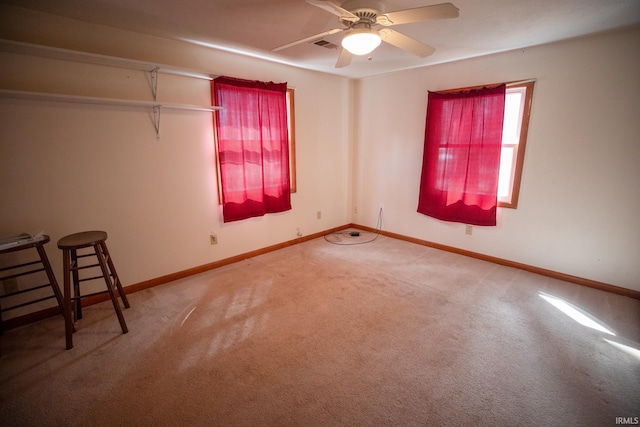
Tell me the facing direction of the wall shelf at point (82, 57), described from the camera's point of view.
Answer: facing the viewer and to the right of the viewer

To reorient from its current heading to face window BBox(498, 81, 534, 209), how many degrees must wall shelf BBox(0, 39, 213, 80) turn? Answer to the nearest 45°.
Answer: approximately 45° to its left

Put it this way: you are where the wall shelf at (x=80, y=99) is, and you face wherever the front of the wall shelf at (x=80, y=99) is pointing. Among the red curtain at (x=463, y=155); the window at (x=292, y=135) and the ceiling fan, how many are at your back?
0

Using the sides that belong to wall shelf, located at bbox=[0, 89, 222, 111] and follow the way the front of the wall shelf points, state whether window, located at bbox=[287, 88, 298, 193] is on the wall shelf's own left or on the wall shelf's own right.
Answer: on the wall shelf's own left

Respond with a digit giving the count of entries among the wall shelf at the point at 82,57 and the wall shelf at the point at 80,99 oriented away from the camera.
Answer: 0

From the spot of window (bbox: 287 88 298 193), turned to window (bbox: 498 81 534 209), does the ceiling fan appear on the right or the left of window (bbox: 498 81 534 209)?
right

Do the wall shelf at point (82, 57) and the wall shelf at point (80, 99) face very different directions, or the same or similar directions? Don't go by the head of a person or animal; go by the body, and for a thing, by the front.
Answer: same or similar directions

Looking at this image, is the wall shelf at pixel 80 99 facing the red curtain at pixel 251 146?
no

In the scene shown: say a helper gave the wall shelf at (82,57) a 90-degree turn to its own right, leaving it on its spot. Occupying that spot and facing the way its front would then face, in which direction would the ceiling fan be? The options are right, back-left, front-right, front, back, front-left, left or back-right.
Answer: left
